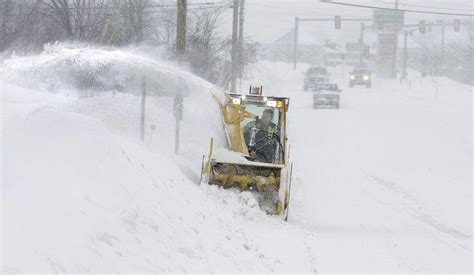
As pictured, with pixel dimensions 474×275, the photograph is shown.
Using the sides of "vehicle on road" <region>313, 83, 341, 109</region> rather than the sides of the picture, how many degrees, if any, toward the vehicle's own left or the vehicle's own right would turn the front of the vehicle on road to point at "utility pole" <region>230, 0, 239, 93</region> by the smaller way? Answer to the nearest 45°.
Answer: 0° — it already faces it

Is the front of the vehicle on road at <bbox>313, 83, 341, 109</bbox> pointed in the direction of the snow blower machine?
yes

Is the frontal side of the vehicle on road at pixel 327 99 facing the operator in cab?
yes

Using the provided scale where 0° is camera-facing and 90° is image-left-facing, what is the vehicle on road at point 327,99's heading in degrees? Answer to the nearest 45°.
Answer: approximately 0°

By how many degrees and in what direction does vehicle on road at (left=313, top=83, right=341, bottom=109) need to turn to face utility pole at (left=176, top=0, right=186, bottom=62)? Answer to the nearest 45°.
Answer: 0° — it already faces it
